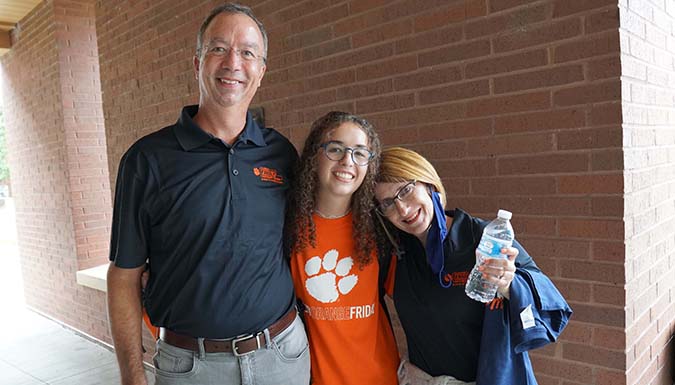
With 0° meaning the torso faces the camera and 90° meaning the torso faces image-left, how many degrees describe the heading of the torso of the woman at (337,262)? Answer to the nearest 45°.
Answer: approximately 0°

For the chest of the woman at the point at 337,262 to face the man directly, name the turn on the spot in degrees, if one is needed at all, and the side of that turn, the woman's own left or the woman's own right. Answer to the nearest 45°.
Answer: approximately 90° to the woman's own right
